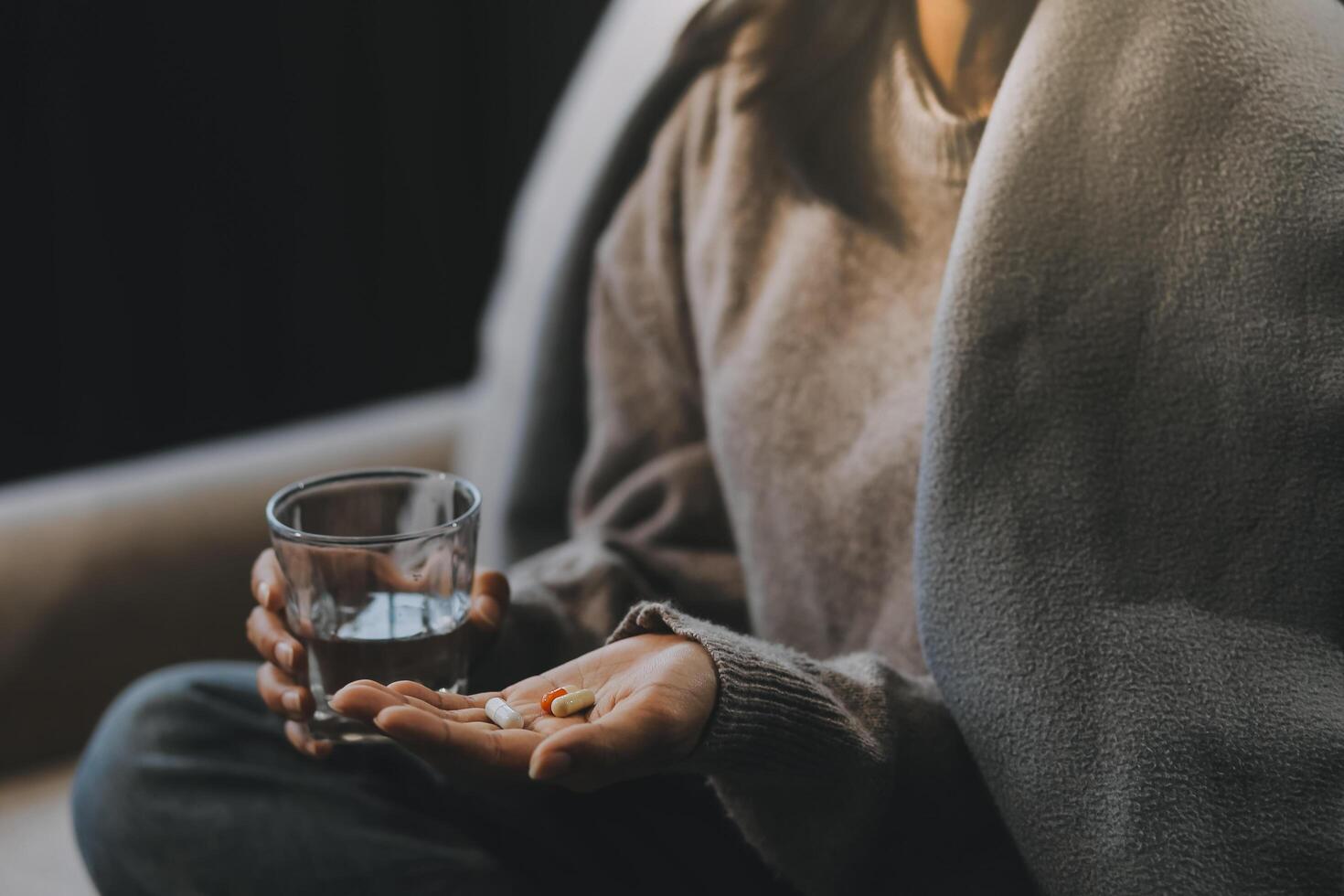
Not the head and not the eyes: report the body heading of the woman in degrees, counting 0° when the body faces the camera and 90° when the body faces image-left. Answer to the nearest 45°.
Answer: approximately 45°
